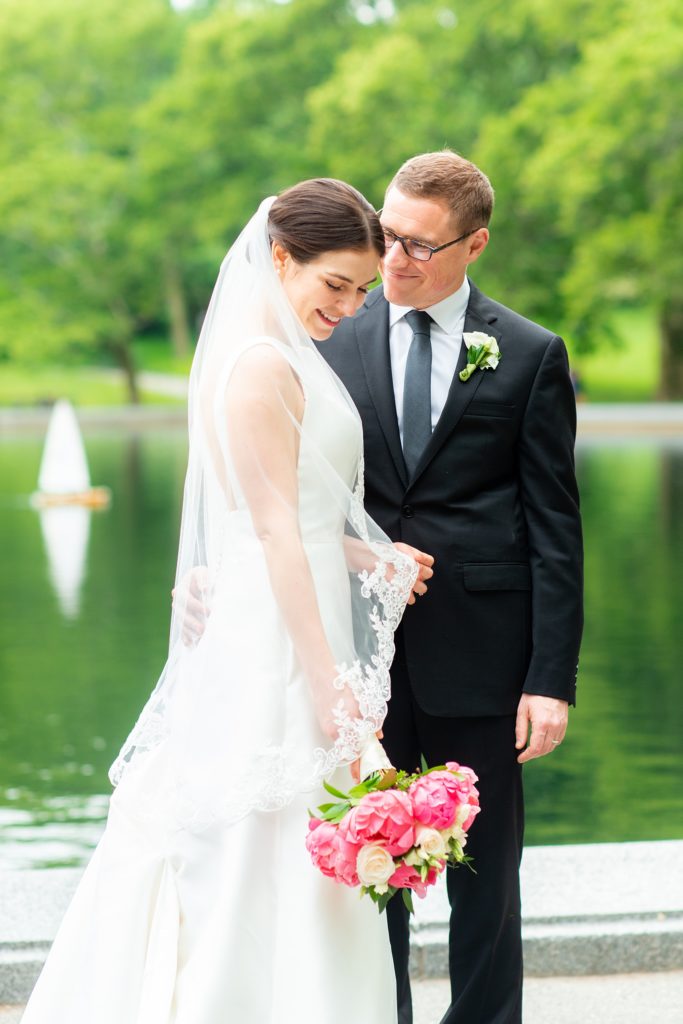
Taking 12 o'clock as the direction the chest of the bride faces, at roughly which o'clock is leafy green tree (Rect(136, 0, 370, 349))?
The leafy green tree is roughly at 9 o'clock from the bride.

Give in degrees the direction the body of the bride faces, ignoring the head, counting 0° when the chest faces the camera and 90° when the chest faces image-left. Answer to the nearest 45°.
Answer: approximately 270°

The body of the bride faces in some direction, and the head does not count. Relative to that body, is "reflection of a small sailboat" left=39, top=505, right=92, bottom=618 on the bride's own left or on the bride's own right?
on the bride's own left

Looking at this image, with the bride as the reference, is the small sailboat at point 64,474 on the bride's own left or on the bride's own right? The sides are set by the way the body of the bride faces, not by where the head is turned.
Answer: on the bride's own left

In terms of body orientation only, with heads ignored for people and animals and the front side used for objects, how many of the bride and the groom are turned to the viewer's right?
1
